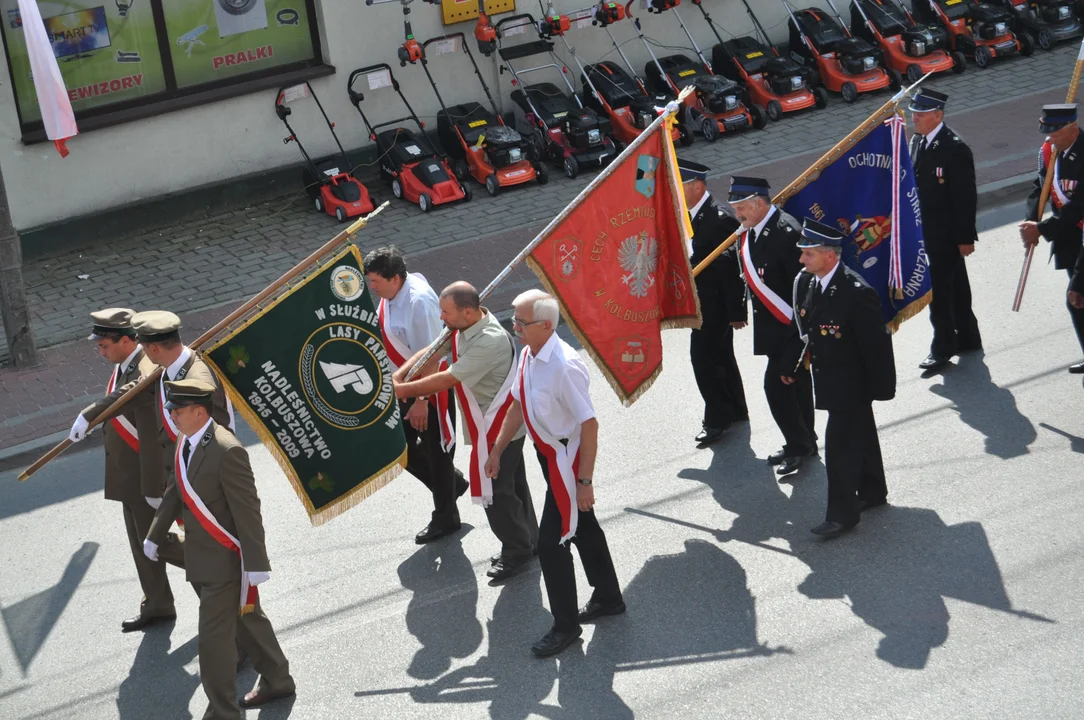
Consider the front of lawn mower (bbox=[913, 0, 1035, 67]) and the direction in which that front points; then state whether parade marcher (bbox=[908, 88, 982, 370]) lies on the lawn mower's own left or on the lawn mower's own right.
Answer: on the lawn mower's own right

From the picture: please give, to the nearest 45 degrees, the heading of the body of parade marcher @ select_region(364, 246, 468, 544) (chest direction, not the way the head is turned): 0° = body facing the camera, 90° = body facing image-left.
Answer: approximately 45°

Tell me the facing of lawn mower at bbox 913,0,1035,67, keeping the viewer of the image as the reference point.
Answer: facing the viewer and to the right of the viewer

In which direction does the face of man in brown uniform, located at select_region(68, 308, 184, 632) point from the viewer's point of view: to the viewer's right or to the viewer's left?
to the viewer's left

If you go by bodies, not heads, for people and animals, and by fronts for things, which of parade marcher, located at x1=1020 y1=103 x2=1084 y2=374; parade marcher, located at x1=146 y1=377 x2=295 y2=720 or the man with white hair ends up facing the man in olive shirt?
parade marcher, located at x1=1020 y1=103 x2=1084 y2=374

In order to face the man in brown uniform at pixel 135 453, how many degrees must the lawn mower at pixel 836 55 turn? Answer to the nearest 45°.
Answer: approximately 45° to its right

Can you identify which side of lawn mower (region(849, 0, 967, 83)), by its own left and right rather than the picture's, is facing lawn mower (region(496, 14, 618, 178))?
right

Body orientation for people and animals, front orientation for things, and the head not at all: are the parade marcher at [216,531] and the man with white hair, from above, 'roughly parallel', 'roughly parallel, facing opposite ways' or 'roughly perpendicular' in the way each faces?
roughly parallel

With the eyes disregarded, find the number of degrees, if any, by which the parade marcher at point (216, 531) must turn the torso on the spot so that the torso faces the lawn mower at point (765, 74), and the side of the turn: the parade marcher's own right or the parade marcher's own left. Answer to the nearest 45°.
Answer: approximately 180°

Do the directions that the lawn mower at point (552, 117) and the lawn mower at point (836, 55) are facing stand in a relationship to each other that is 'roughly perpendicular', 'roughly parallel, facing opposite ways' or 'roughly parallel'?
roughly parallel

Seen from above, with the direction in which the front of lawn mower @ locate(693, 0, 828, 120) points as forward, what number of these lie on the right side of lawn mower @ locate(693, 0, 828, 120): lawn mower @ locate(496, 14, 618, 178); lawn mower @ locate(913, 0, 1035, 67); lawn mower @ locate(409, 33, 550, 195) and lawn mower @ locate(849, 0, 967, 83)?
2

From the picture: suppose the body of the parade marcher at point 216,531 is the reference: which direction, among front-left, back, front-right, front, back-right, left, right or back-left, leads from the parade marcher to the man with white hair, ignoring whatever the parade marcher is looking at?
back-left

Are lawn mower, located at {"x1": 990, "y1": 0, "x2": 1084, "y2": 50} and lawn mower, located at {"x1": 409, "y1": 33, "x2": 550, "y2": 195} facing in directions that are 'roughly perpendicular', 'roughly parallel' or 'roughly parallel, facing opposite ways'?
roughly parallel

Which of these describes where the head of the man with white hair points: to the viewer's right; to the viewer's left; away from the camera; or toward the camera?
to the viewer's left

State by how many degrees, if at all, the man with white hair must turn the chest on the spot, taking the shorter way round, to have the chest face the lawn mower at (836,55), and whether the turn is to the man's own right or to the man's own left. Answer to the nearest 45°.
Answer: approximately 135° to the man's own right

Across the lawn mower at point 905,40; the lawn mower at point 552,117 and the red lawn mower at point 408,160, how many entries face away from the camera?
0

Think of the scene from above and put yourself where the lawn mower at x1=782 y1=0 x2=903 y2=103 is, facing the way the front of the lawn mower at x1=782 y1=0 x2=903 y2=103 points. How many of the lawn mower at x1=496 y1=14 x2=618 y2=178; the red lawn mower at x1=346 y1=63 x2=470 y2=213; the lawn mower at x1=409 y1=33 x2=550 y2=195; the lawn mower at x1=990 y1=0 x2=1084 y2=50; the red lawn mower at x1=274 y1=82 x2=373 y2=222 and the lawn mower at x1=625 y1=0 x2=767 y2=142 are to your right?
5

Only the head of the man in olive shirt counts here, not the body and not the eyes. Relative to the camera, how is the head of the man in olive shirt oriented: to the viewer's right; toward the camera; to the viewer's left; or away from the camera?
to the viewer's left

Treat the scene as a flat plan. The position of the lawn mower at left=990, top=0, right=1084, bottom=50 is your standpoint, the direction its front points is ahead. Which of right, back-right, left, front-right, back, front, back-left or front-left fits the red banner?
front-right
